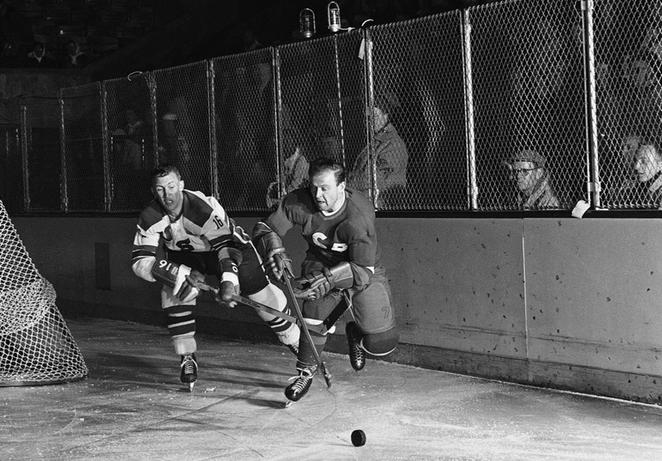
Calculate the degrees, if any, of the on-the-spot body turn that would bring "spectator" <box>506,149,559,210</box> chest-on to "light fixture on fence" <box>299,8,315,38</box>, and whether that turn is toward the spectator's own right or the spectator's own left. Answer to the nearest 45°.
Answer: approximately 90° to the spectator's own right

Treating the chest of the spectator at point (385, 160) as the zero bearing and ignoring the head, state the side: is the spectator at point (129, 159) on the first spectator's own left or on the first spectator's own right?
on the first spectator's own right

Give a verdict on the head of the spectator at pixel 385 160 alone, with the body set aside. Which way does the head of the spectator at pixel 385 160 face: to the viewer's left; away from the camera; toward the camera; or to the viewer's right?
to the viewer's left

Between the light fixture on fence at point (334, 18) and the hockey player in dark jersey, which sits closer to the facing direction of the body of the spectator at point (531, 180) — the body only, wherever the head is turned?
the hockey player in dark jersey

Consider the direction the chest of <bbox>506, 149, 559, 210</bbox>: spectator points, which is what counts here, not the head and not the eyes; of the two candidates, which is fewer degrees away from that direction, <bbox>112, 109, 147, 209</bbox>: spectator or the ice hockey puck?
the ice hockey puck
